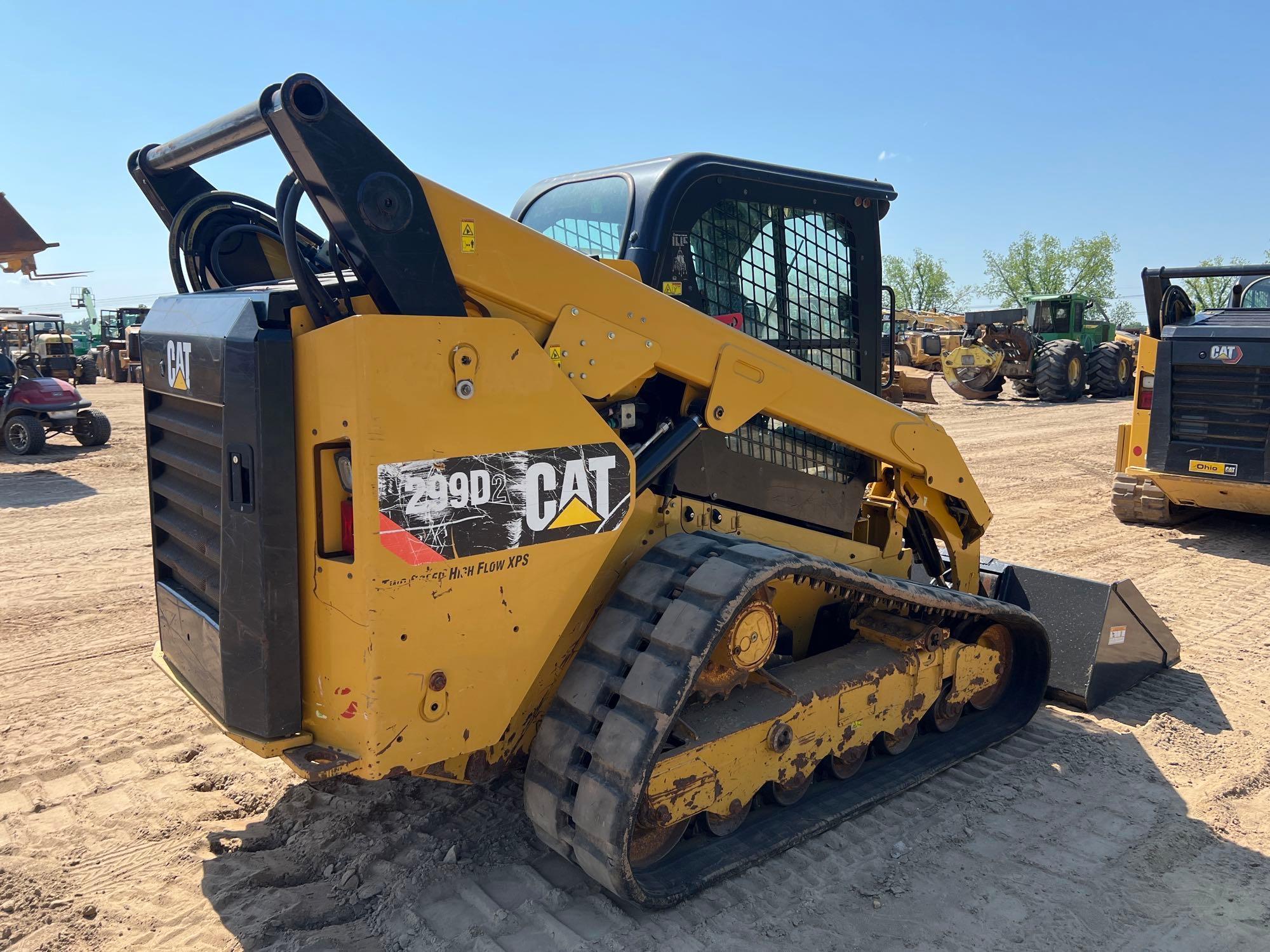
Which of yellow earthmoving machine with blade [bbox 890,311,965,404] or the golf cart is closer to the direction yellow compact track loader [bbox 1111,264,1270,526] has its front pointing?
the yellow earthmoving machine with blade

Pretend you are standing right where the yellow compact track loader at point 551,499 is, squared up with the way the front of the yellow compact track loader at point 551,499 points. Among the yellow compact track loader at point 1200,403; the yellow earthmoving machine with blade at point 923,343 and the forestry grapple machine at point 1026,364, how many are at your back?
0

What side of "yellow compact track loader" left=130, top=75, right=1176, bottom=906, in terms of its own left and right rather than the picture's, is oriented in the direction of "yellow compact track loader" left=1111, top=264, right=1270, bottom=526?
front

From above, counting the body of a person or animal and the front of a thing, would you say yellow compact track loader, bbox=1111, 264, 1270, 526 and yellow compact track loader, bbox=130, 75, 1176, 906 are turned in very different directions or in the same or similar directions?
same or similar directions

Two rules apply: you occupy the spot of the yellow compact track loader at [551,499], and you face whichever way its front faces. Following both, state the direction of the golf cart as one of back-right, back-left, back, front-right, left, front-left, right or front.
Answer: left

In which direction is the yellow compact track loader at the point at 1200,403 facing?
away from the camera

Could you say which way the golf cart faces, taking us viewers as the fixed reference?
facing the viewer and to the right of the viewer

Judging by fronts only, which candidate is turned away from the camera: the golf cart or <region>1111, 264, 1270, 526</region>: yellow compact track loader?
the yellow compact track loader

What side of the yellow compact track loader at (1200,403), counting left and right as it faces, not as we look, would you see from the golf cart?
left

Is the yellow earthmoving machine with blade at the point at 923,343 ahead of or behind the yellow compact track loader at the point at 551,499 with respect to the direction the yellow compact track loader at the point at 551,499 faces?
ahead

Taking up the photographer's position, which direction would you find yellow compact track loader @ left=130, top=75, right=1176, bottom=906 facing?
facing away from the viewer and to the right of the viewer

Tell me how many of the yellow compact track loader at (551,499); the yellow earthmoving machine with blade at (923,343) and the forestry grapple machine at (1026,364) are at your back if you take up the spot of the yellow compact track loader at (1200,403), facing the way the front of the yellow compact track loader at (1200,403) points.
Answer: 1

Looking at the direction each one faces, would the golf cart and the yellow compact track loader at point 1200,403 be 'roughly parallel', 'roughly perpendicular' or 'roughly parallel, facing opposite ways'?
roughly perpendicular

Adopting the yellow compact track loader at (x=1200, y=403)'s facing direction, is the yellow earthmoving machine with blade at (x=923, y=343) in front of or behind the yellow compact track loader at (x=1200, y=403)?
in front
